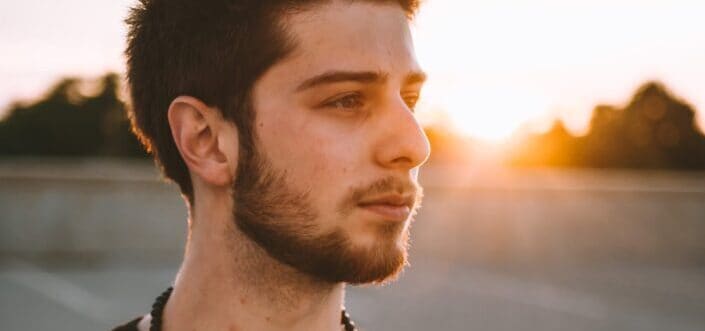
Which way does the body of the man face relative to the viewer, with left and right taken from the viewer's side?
facing the viewer and to the right of the viewer
